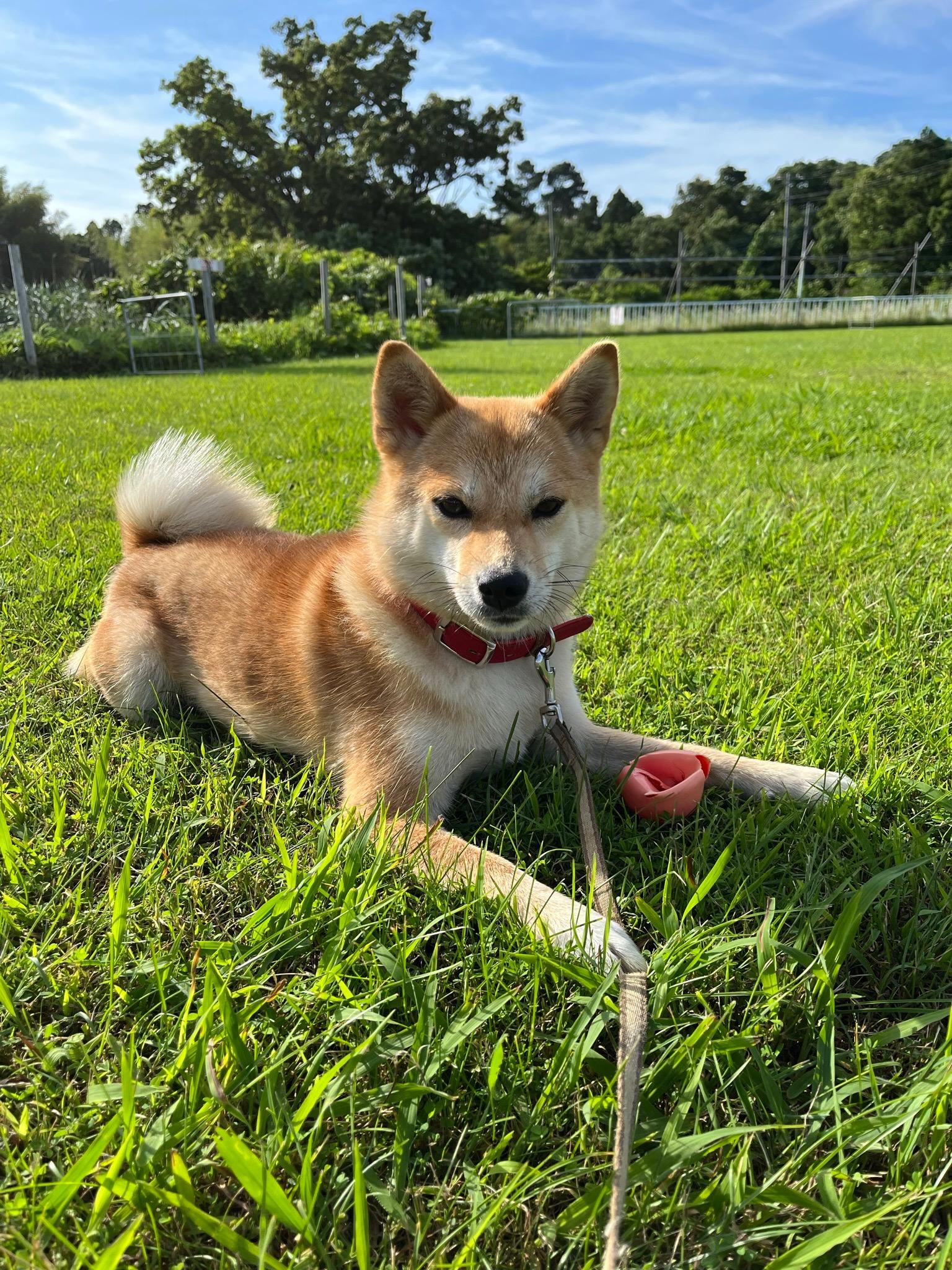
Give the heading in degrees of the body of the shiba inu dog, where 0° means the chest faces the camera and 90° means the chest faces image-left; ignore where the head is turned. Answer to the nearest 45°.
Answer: approximately 315°

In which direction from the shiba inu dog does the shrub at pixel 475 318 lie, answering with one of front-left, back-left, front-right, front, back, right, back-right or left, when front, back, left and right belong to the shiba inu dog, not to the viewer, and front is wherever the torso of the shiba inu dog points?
back-left

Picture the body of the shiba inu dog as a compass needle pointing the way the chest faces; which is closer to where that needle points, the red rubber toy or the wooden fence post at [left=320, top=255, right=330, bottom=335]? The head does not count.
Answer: the red rubber toy

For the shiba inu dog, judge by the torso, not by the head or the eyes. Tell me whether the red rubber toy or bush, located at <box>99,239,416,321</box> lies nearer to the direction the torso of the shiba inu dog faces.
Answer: the red rubber toy

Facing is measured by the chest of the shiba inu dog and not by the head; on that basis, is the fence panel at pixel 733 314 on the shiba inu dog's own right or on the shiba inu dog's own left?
on the shiba inu dog's own left

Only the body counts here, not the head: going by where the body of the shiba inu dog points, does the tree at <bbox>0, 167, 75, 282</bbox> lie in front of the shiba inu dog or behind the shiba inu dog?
behind

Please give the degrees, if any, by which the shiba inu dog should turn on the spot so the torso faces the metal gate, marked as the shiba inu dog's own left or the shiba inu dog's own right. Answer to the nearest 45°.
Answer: approximately 135° to the shiba inu dog's own left

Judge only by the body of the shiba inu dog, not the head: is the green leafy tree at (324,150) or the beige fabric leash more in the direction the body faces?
the beige fabric leash

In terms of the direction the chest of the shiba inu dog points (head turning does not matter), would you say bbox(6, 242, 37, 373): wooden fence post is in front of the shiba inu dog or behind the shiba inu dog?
behind

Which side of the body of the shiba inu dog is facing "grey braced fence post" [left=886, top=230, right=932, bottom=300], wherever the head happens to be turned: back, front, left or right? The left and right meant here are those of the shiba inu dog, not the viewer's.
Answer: left
